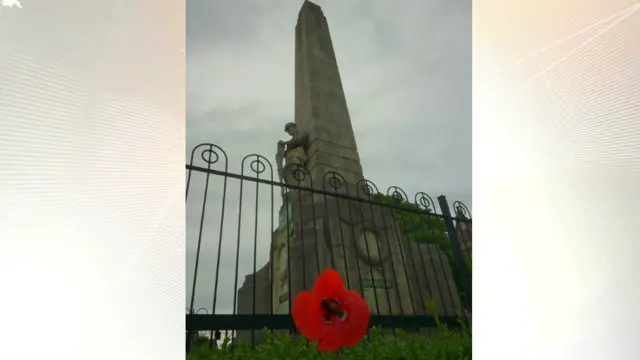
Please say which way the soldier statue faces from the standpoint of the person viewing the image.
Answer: facing to the left of the viewer
